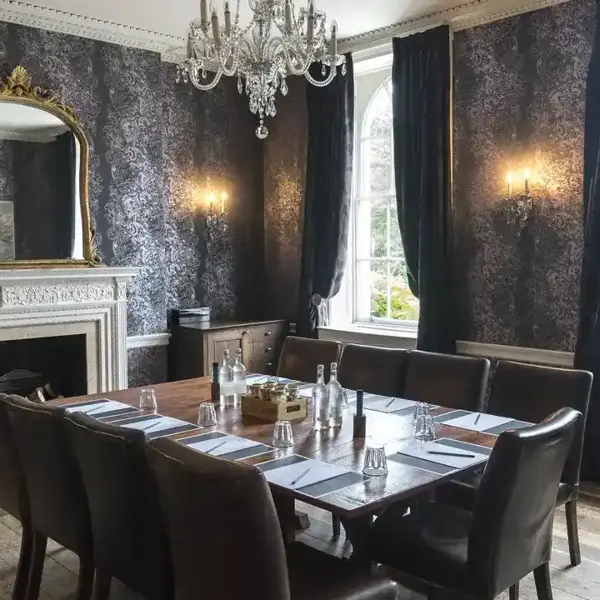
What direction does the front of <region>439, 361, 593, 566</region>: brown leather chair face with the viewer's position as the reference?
facing the viewer and to the left of the viewer

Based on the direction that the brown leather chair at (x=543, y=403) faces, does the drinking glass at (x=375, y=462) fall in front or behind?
in front

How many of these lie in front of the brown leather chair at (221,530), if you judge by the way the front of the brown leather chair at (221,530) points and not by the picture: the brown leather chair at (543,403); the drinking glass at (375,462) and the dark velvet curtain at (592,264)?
3

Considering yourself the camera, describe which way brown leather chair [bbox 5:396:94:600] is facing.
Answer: facing away from the viewer and to the right of the viewer

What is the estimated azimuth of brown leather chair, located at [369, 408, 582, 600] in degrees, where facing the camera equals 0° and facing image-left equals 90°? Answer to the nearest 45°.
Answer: approximately 135°

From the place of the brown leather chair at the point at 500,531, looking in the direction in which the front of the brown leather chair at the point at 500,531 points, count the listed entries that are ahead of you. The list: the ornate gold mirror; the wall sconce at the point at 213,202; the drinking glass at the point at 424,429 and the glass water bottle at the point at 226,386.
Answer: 4

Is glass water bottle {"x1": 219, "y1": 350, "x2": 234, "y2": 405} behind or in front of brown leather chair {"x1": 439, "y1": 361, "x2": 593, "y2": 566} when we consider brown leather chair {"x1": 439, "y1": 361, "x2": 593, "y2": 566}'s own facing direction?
in front

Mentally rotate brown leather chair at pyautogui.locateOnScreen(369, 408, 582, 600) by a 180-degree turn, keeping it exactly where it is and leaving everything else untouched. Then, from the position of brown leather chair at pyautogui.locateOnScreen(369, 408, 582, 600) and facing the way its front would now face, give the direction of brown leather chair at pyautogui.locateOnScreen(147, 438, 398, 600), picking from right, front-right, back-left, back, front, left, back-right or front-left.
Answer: right

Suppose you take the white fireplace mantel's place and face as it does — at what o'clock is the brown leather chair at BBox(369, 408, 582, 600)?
The brown leather chair is roughly at 1 o'clock from the white fireplace mantel.

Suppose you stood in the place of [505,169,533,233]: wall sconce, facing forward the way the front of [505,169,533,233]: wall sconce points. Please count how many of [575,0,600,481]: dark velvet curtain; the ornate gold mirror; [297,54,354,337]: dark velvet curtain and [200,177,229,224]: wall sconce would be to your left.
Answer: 1

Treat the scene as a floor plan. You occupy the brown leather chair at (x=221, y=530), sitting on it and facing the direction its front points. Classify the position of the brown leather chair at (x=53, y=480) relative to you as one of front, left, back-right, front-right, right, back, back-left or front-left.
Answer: left

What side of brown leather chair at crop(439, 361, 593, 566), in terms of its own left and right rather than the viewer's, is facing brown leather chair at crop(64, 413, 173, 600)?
front

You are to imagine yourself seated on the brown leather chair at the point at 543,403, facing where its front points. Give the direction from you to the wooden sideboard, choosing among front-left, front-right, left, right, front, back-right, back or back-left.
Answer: right

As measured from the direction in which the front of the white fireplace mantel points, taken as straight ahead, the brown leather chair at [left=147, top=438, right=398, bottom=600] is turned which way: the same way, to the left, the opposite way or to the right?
to the left
